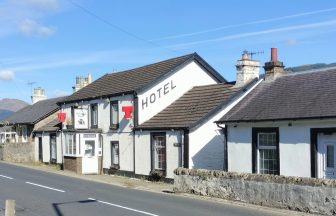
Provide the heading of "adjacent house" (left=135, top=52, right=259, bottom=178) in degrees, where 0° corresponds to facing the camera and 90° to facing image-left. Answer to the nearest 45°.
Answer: approximately 45°

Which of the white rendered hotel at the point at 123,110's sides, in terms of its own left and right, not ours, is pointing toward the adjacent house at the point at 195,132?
left

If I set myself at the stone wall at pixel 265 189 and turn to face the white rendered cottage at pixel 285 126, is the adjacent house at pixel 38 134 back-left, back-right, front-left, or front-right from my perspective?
front-left

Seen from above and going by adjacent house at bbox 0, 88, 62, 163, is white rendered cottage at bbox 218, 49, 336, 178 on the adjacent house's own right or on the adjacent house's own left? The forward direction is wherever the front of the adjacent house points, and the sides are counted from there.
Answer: on the adjacent house's own left

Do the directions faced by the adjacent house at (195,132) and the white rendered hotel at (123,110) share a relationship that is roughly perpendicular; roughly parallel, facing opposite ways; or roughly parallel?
roughly parallel

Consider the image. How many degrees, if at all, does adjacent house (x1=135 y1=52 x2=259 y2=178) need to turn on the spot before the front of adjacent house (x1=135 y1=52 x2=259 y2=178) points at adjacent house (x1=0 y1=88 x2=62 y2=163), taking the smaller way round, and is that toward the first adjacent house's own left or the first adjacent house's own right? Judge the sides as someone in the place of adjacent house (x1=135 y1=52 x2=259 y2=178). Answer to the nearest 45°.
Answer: approximately 90° to the first adjacent house's own right

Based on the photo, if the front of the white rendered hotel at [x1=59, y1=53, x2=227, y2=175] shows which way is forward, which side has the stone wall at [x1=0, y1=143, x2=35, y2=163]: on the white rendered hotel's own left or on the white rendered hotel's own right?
on the white rendered hotel's own right

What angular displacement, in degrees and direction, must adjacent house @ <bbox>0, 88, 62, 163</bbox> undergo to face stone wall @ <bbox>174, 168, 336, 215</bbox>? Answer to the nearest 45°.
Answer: approximately 45° to its left

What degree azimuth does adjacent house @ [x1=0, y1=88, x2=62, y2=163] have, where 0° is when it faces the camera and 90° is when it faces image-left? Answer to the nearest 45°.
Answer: approximately 45°

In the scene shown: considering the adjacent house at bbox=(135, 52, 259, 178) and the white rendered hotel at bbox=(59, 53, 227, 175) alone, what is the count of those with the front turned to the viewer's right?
0

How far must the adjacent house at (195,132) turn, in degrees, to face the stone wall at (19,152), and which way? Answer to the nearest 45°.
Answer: approximately 90° to its right
